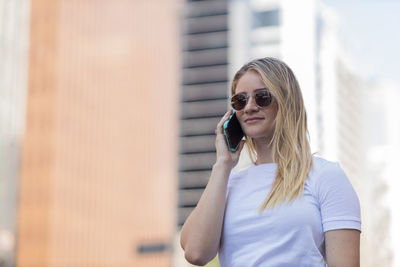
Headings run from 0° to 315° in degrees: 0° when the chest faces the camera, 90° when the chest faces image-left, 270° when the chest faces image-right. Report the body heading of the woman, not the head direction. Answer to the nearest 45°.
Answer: approximately 45°

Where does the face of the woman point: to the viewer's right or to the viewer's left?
to the viewer's left
